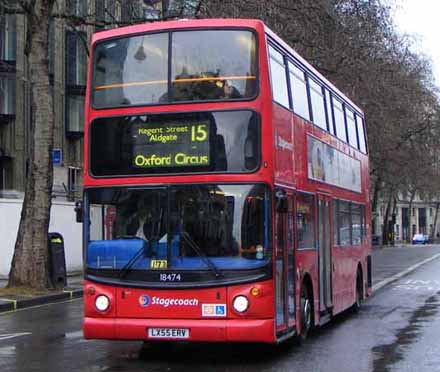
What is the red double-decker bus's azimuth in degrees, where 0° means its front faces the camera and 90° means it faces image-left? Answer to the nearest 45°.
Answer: approximately 0°
